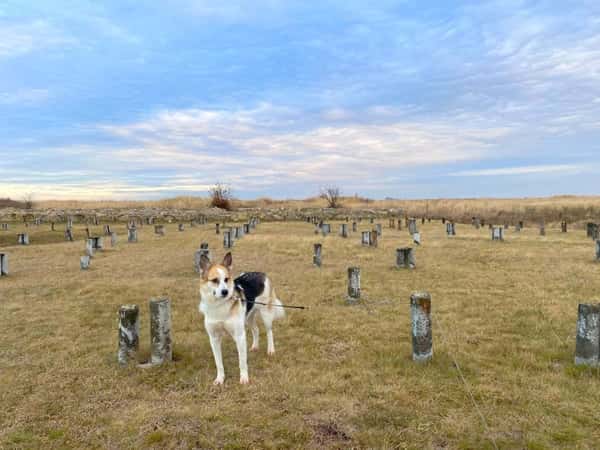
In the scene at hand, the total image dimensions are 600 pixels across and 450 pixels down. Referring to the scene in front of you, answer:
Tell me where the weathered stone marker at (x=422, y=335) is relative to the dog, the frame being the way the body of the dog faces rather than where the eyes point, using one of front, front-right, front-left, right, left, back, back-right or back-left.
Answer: back-left

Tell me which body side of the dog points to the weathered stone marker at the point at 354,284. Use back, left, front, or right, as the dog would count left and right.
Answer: back

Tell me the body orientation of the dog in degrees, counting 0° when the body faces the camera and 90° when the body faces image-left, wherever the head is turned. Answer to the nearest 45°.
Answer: approximately 45°

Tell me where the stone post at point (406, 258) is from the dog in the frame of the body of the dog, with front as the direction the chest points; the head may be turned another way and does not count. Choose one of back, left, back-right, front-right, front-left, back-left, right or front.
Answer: back

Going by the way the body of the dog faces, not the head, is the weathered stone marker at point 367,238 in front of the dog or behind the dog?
behind

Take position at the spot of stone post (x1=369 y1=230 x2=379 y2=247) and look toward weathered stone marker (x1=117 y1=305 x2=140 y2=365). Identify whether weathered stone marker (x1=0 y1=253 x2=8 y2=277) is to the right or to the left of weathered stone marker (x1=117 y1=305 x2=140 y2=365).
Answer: right

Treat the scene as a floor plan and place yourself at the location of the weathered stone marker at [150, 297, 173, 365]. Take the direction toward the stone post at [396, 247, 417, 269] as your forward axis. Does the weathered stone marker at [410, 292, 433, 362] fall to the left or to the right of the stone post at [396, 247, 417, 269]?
right

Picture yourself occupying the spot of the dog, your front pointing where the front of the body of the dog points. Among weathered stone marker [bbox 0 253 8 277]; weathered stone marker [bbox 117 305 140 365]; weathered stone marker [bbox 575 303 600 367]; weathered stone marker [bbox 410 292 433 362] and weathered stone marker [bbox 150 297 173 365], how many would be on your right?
3

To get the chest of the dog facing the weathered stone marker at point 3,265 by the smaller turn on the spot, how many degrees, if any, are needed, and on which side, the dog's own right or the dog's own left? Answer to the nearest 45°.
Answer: approximately 90° to the dog's own right
